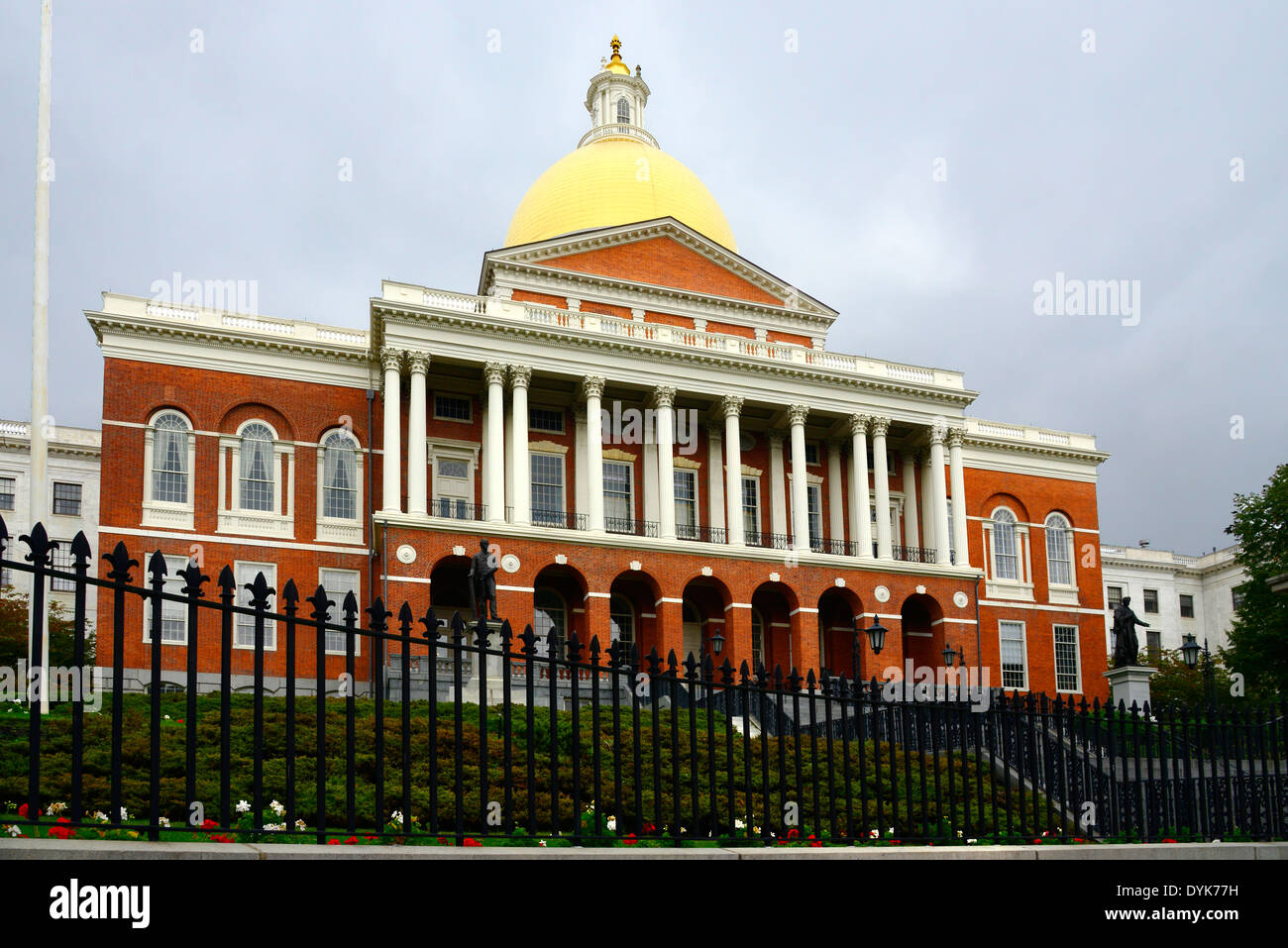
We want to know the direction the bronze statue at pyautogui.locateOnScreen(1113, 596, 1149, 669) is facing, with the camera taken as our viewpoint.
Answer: facing the viewer and to the right of the viewer

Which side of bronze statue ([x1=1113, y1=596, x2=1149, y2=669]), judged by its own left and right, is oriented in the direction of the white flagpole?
right
